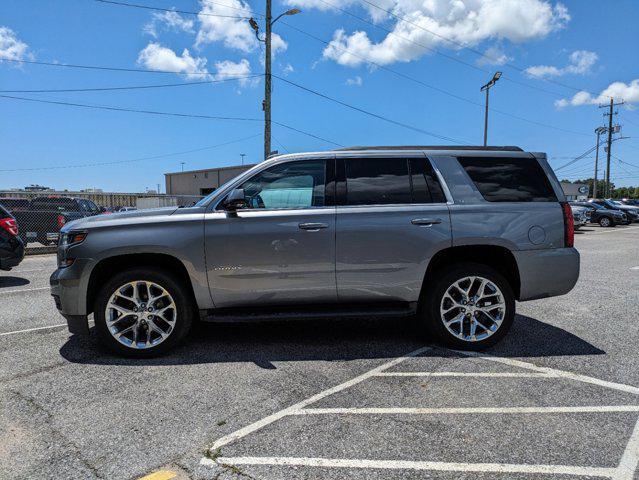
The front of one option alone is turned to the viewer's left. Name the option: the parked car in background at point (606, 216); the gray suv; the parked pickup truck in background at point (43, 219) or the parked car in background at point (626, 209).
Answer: the gray suv

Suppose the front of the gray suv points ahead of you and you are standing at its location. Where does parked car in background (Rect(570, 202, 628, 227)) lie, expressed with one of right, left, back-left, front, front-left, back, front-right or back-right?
back-right

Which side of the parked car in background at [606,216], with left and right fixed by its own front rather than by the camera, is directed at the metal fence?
right

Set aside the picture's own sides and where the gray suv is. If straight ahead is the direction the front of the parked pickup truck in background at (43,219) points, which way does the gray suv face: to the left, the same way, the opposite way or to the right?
to the left

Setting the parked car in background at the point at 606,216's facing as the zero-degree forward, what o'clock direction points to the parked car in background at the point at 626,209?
the parked car in background at the point at 626,209 is roughly at 8 o'clock from the parked car in background at the point at 606,216.

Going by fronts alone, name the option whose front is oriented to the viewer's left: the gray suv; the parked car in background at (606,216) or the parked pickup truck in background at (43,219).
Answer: the gray suv

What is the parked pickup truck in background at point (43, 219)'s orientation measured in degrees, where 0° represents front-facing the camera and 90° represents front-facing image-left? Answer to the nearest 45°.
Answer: approximately 225°

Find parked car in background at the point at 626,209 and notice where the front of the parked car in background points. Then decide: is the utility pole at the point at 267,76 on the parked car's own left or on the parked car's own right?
on the parked car's own right

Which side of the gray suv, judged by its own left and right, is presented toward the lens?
left

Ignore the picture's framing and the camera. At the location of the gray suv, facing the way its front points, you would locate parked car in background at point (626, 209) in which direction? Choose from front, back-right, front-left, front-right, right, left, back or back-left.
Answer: back-right

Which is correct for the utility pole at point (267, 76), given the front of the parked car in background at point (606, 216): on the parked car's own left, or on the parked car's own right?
on the parked car's own right

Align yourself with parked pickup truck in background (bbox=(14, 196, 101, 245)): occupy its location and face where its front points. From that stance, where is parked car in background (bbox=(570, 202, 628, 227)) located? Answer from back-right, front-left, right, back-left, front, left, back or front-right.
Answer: front-right

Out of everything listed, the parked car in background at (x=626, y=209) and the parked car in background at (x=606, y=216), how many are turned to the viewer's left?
0

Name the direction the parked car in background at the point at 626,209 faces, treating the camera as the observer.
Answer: facing the viewer and to the right of the viewer

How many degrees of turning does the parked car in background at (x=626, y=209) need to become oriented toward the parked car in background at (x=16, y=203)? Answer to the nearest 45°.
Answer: approximately 90° to its right

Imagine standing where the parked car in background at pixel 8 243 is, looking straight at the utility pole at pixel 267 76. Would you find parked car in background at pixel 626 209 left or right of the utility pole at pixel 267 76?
right

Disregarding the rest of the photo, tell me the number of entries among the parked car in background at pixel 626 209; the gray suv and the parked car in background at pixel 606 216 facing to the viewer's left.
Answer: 1
